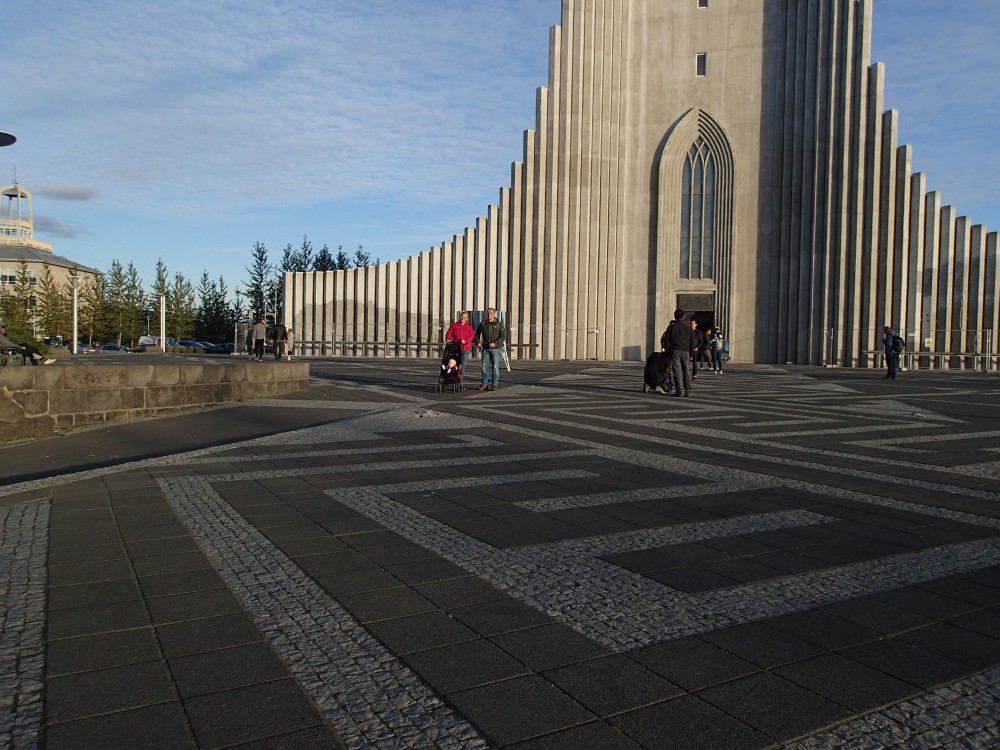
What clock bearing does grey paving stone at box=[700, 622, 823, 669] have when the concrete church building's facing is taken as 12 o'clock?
The grey paving stone is roughly at 12 o'clock from the concrete church building.

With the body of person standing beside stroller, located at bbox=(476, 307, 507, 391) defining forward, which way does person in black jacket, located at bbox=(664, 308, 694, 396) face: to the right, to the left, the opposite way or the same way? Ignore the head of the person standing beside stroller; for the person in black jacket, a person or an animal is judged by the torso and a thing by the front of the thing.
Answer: the opposite way

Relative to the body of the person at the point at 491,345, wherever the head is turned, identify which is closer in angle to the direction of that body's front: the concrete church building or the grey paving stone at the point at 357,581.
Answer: the grey paving stone

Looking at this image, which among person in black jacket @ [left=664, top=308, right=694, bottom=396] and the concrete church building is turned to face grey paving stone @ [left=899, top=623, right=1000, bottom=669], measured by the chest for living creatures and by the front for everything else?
the concrete church building

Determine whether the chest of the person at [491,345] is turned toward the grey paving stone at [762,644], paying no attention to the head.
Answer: yes

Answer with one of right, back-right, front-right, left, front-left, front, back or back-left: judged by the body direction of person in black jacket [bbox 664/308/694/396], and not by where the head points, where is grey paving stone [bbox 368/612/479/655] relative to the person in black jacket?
back

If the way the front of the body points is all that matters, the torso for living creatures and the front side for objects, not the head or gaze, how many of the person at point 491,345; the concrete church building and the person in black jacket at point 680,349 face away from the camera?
1

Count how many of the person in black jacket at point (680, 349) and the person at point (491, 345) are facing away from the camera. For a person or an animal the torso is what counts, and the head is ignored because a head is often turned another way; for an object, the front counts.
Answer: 1
